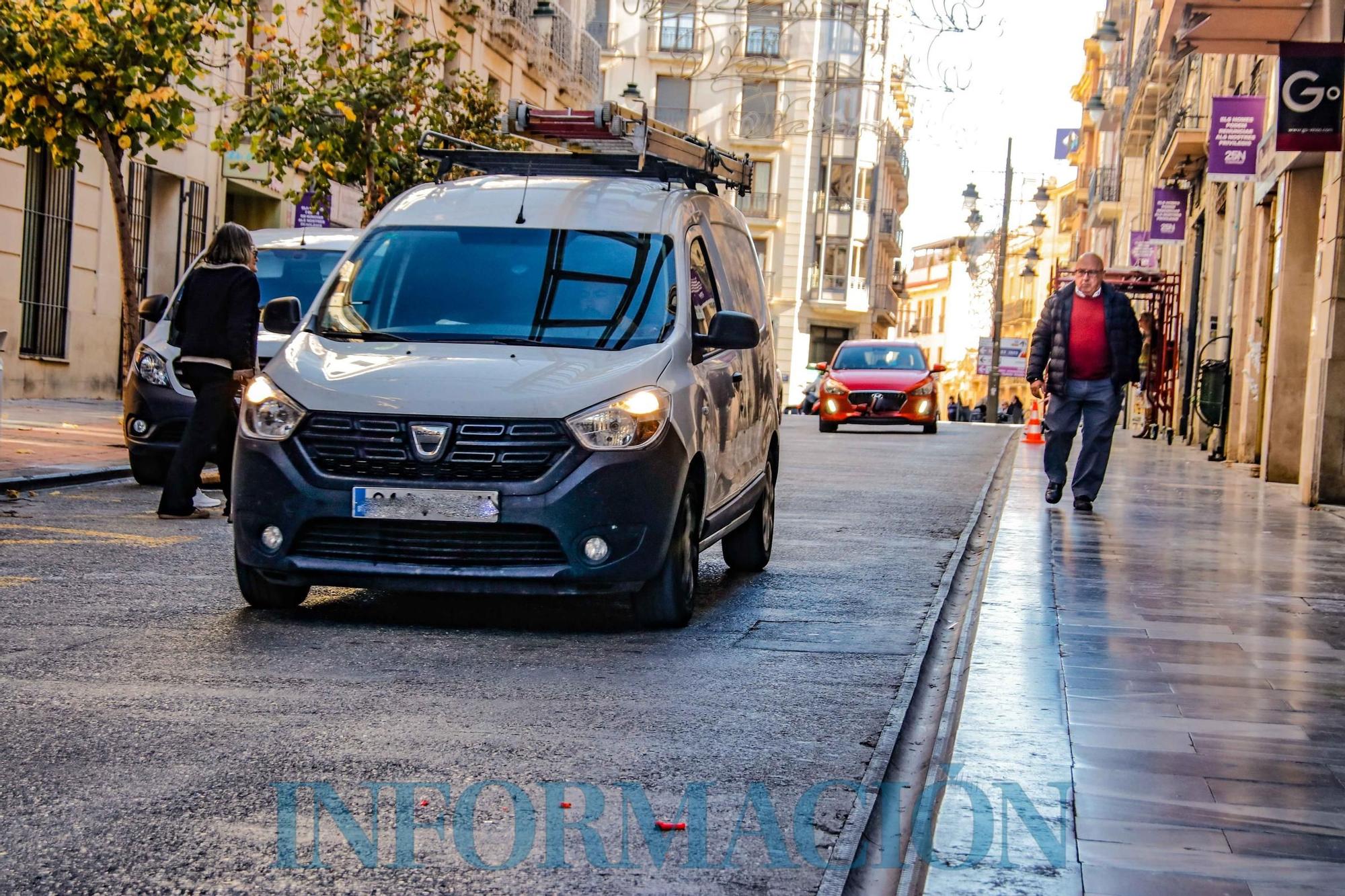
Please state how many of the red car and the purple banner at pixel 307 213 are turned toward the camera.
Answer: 2

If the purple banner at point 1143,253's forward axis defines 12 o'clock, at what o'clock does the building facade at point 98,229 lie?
The building facade is roughly at 1 o'clock from the purple banner.

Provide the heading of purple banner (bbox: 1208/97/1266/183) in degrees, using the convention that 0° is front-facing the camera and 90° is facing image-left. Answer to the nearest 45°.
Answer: approximately 0°

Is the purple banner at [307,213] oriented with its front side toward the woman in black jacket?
yes

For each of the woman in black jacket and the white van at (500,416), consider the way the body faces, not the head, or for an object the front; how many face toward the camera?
1

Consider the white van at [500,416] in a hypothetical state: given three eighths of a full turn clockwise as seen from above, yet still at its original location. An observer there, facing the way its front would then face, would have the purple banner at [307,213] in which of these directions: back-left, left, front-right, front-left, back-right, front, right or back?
front-right

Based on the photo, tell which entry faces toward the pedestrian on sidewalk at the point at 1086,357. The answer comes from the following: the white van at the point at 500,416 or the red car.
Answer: the red car

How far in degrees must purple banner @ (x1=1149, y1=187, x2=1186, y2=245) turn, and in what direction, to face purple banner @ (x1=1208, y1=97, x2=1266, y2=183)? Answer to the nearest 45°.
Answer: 0° — it already faces it
